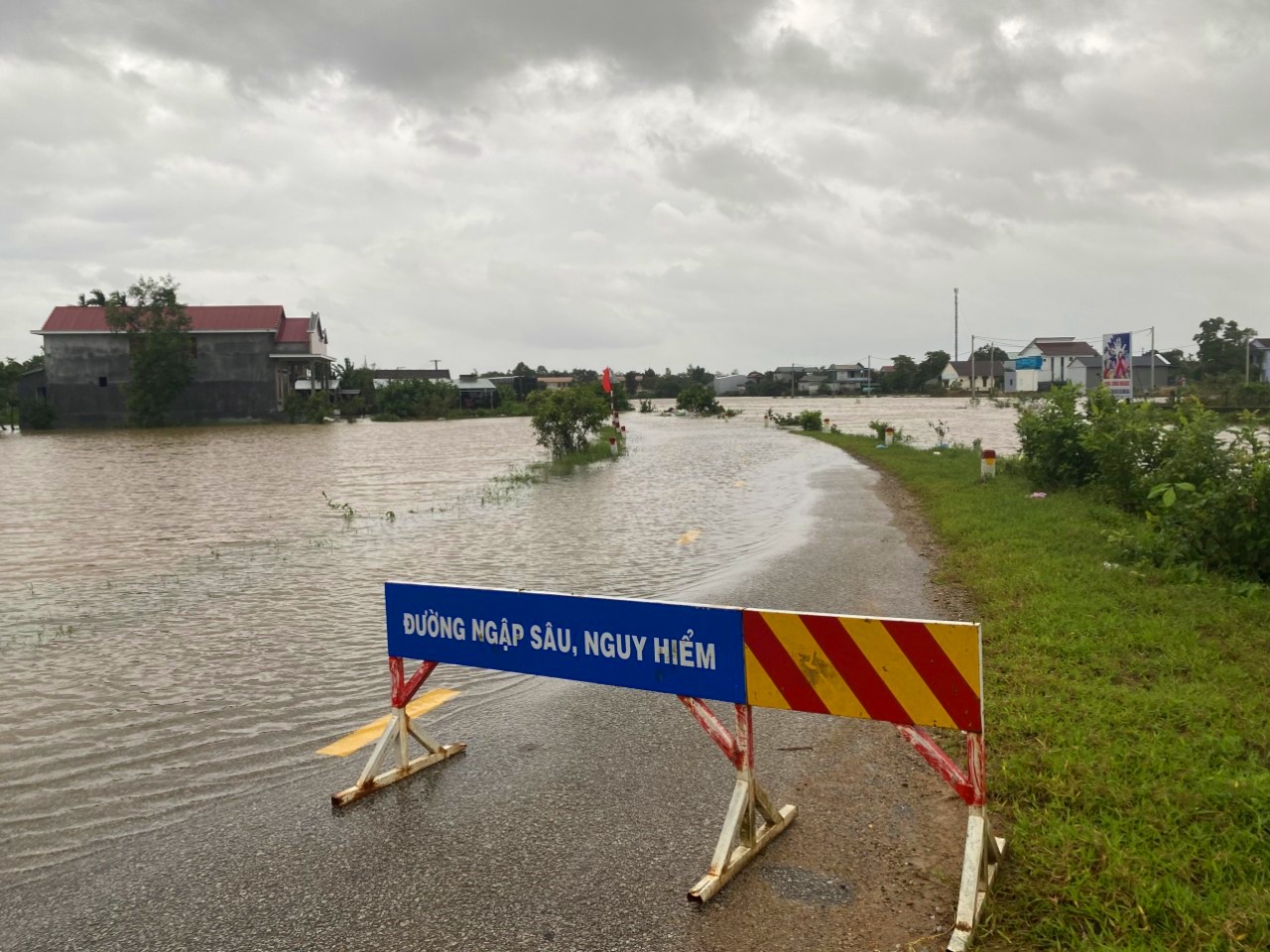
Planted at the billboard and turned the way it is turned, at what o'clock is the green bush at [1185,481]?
The green bush is roughly at 12 o'clock from the billboard.

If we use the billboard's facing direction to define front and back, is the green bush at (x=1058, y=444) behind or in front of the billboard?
in front

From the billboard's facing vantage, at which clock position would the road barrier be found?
The road barrier is roughly at 12 o'clock from the billboard.

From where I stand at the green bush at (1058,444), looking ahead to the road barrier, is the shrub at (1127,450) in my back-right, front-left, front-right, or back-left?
front-left

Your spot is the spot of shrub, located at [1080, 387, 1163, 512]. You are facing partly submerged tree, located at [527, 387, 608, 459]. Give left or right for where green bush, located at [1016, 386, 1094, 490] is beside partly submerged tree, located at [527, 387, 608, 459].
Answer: right

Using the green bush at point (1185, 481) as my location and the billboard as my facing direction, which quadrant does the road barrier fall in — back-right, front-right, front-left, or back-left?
back-left

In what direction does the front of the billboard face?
toward the camera

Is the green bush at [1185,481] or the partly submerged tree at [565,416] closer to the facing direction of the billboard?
the green bush

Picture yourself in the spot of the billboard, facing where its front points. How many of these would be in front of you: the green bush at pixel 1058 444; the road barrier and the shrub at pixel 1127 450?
3

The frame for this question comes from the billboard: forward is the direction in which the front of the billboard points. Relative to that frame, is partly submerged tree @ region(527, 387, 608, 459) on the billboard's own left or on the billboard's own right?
on the billboard's own right

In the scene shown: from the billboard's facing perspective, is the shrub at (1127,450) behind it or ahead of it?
ahead
